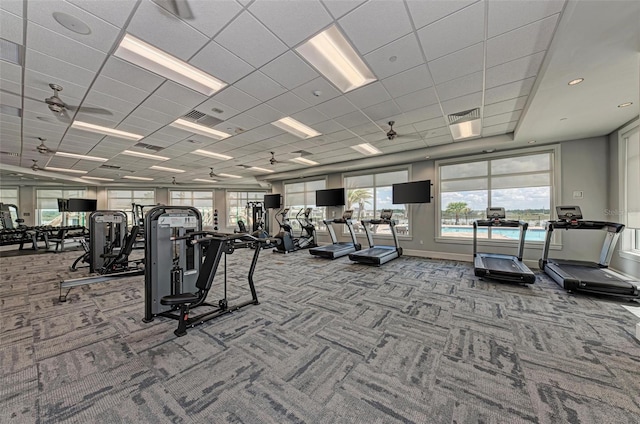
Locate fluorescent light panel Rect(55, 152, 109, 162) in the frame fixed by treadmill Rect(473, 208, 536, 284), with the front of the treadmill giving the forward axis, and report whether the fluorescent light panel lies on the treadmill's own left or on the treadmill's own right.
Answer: on the treadmill's own left

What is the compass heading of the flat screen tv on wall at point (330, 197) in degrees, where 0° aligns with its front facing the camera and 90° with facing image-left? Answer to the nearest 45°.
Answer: approximately 45°

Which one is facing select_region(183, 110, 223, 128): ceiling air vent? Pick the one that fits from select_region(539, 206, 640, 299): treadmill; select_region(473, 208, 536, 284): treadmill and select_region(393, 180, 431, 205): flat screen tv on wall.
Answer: the flat screen tv on wall

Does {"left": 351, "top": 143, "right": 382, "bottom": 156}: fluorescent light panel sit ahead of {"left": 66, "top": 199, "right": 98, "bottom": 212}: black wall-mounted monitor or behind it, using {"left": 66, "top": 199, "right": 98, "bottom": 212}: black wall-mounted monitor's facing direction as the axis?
ahead

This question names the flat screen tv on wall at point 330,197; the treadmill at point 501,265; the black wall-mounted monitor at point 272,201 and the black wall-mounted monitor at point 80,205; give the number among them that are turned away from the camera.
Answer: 1

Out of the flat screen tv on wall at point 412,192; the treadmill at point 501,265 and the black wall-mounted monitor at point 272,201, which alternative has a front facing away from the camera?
the treadmill

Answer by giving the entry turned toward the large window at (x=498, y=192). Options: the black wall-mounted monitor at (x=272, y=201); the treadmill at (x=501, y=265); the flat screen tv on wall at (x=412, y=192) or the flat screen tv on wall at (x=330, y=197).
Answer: the treadmill

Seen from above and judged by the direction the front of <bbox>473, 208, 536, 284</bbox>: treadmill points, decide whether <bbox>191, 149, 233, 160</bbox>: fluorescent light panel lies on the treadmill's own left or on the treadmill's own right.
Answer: on the treadmill's own left

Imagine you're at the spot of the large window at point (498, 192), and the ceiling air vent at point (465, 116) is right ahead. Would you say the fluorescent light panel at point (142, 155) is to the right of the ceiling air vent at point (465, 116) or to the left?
right

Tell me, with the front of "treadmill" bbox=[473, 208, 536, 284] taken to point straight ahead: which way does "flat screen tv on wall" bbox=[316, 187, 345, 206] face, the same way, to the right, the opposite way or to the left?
the opposite way

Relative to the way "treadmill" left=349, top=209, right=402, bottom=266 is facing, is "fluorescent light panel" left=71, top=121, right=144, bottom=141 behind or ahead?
behind

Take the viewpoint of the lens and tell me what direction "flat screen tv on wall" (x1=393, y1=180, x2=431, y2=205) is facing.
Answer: facing the viewer and to the left of the viewer

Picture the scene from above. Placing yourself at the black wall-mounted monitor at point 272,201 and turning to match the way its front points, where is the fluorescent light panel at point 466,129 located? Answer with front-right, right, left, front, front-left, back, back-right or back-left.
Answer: left

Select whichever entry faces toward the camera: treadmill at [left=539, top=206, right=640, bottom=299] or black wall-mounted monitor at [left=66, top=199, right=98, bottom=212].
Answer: the black wall-mounted monitor

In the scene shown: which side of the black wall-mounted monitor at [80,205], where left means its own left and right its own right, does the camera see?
front

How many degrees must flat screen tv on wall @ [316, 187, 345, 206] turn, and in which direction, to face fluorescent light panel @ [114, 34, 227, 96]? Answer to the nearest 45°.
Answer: approximately 45° to its left
